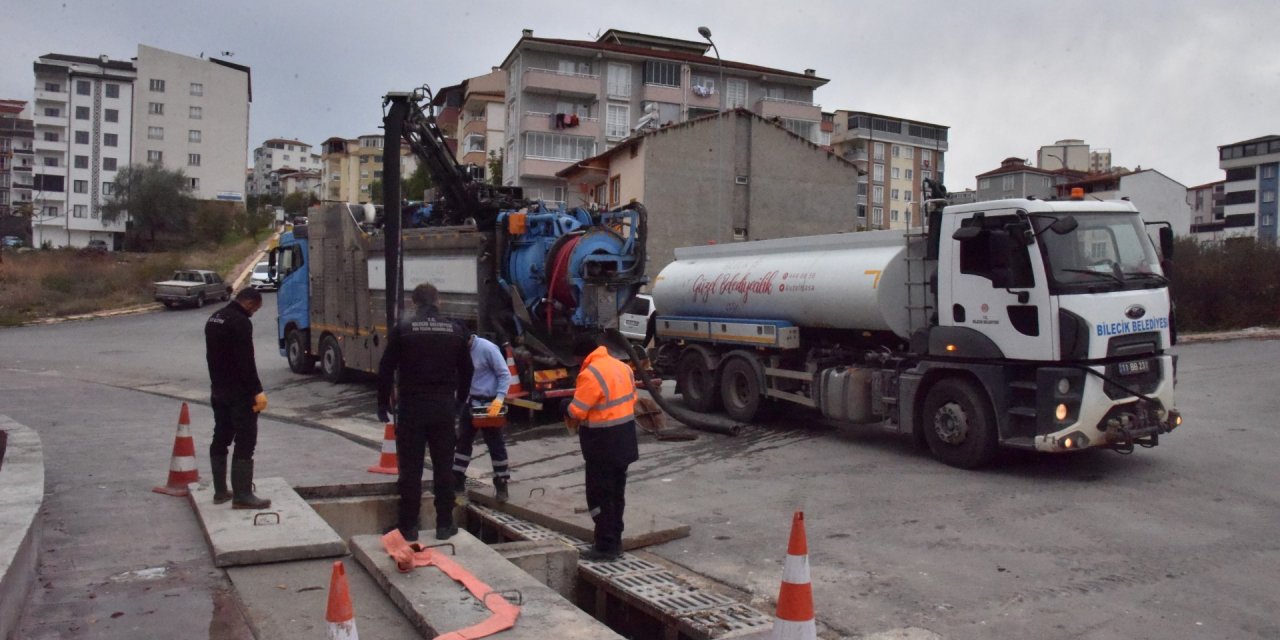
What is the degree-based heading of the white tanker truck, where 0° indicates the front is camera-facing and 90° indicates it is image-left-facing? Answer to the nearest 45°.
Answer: approximately 315°

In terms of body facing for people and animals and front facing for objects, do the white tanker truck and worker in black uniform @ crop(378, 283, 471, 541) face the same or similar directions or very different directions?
very different directions

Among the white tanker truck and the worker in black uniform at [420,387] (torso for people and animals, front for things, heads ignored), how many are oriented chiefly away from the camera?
1

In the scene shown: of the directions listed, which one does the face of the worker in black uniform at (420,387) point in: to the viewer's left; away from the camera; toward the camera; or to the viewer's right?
away from the camera

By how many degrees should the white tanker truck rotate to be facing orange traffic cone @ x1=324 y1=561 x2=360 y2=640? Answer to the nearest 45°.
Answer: approximately 45° to its right

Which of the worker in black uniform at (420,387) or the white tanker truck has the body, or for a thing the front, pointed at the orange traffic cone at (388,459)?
the worker in black uniform

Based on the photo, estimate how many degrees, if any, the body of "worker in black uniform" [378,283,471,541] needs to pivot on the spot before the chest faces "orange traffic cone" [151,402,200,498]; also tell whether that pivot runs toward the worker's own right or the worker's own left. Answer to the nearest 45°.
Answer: approximately 45° to the worker's own left

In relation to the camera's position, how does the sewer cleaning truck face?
facing away from the viewer and to the left of the viewer

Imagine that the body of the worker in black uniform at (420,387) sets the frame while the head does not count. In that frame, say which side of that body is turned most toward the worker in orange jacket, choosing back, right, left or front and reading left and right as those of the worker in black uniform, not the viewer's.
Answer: right

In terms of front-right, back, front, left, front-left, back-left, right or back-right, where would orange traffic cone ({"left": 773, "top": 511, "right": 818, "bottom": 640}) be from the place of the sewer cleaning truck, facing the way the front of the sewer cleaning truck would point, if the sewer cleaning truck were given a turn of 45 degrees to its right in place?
back

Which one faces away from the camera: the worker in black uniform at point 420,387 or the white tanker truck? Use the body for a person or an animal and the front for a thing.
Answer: the worker in black uniform

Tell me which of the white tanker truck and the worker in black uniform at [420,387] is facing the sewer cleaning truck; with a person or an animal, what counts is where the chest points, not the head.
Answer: the worker in black uniform

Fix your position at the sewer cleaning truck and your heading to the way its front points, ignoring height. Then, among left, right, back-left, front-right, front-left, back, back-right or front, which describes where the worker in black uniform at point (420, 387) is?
back-left

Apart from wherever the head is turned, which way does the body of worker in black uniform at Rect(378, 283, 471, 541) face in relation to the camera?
away from the camera
